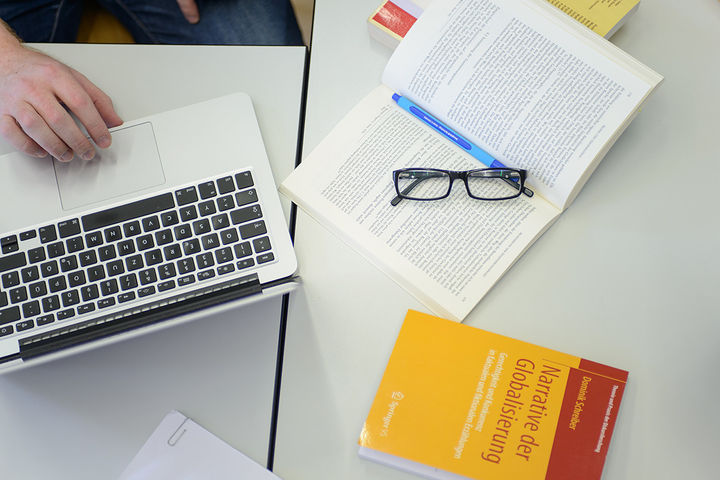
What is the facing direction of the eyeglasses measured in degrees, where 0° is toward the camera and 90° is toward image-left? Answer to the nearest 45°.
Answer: approximately 0°

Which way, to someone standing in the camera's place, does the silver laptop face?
facing away from the viewer
